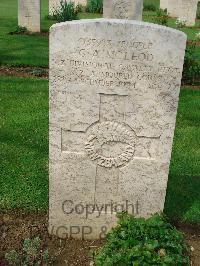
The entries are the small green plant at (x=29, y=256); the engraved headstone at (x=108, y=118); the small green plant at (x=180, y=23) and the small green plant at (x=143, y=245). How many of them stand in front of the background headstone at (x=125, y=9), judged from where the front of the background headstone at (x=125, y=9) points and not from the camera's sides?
3

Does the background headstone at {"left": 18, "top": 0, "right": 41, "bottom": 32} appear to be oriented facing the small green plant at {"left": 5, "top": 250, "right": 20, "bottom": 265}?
yes

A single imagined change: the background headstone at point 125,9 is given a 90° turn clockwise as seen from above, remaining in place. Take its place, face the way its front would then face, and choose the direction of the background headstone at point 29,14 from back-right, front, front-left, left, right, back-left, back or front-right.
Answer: front-right

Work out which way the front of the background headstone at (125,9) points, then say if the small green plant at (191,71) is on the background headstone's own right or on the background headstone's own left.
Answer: on the background headstone's own left

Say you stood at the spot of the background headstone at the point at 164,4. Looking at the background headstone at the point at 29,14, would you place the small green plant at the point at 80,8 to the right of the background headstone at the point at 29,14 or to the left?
right

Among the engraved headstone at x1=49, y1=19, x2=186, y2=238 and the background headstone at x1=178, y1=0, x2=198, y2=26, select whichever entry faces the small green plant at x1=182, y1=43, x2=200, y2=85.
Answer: the background headstone

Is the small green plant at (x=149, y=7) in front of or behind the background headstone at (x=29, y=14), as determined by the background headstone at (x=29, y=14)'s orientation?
behind

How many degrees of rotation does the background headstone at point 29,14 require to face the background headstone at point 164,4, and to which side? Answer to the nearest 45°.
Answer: approximately 135° to its left

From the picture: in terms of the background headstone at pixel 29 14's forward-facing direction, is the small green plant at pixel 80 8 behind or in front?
behind
